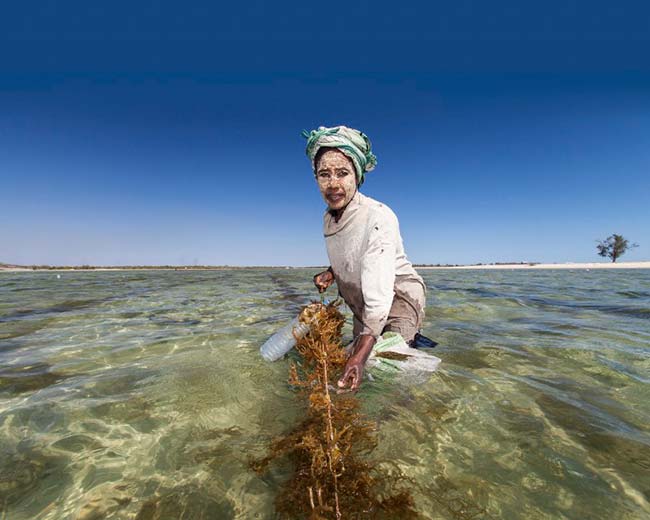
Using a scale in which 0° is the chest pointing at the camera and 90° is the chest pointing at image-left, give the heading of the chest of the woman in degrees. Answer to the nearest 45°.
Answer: approximately 45°

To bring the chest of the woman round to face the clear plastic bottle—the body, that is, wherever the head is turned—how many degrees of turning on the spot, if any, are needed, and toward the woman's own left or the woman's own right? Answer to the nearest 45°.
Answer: approximately 90° to the woman's own right
